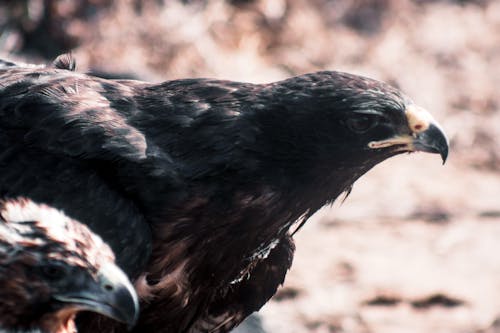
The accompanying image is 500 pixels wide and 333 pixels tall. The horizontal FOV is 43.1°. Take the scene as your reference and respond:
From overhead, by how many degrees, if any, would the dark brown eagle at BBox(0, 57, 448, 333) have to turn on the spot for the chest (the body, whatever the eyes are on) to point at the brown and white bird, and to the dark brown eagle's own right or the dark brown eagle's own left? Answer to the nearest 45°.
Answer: approximately 135° to the dark brown eagle's own right

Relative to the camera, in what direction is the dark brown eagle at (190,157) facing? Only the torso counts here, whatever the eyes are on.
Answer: to the viewer's right
